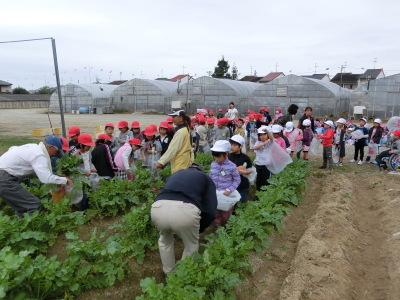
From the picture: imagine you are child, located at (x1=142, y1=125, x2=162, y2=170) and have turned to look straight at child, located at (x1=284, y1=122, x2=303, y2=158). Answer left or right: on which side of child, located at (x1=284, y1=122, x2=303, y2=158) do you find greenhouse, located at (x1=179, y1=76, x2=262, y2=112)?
left

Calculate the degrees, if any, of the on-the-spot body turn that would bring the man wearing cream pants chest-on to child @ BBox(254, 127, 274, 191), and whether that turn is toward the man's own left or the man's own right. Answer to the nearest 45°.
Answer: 0° — they already face them

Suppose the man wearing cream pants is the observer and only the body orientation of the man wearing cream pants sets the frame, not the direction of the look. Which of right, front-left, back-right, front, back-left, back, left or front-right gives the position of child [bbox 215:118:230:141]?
front-left

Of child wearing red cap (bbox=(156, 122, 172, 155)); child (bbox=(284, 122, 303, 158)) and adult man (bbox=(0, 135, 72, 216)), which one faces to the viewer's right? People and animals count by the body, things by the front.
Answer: the adult man

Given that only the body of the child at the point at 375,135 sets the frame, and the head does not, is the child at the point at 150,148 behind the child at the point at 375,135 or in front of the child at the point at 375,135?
in front

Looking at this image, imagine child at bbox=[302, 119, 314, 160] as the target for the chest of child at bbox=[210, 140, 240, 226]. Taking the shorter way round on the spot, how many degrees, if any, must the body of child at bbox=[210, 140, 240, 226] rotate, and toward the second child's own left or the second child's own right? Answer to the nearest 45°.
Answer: approximately 180°

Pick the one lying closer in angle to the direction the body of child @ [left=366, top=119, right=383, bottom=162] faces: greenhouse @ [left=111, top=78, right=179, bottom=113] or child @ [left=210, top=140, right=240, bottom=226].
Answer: the child

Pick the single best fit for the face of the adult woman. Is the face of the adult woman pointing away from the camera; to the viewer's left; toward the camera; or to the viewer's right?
to the viewer's left

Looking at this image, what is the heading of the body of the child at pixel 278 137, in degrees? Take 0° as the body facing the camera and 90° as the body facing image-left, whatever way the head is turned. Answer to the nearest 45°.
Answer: approximately 45°
